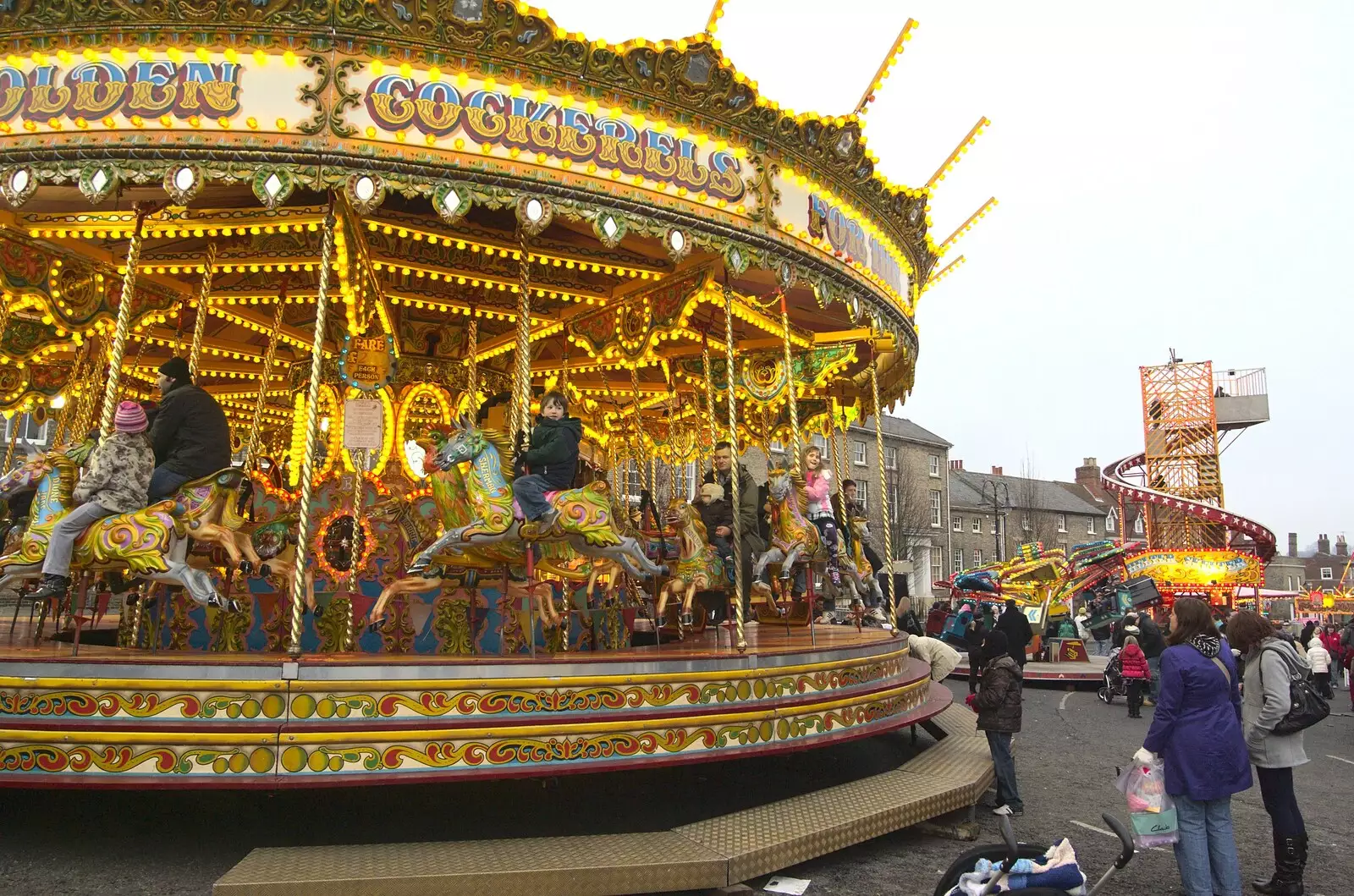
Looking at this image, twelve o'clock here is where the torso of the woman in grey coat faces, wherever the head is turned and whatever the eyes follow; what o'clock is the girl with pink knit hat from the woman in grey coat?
The girl with pink knit hat is roughly at 11 o'clock from the woman in grey coat.

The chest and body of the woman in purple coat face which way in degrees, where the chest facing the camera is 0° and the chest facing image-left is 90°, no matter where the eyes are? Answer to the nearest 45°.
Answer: approximately 135°

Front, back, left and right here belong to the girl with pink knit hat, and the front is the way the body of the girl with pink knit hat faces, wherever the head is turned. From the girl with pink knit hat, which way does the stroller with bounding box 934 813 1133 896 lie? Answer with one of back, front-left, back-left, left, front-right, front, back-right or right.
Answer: back

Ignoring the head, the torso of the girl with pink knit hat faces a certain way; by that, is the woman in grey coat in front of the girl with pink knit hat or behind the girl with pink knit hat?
behind

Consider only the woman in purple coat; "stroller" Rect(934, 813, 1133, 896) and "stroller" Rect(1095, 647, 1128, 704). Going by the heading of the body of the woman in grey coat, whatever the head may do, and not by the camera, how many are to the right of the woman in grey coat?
1

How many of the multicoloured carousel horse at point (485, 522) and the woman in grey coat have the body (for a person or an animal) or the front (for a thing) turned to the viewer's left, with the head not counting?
2

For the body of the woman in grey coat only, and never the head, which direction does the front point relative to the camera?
to the viewer's left

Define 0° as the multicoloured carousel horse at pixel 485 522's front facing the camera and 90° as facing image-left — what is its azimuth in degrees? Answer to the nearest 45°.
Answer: approximately 90°

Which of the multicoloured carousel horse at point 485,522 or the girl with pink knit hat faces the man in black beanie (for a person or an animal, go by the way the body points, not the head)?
the multicoloured carousel horse
